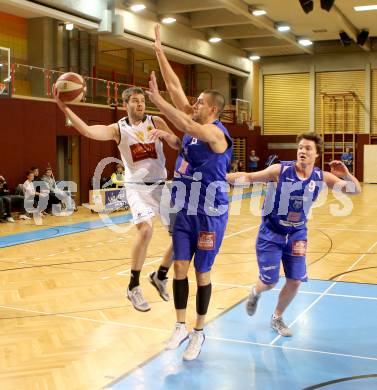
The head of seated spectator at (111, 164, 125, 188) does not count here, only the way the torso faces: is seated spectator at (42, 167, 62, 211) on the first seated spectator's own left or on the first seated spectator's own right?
on the first seated spectator's own right

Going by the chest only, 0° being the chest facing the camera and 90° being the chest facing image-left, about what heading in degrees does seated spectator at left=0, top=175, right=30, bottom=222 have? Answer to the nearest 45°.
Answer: approximately 315°

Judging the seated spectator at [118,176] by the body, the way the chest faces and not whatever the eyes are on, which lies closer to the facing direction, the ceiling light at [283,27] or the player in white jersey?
the player in white jersey

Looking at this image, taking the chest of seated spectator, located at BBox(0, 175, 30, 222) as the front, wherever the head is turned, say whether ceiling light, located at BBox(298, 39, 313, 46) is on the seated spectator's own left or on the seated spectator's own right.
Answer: on the seated spectator's own left

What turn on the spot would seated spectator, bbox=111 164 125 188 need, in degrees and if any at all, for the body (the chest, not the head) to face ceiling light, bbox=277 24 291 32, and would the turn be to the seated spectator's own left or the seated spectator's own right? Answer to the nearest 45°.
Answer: approximately 90° to the seated spectator's own left

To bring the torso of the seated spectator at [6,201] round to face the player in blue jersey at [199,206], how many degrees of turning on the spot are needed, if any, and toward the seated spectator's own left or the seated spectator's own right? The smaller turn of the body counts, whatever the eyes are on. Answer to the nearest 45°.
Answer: approximately 45° to the seated spectator's own right

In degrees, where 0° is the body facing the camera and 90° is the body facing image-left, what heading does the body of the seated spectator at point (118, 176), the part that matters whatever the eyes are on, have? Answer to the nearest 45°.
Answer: approximately 315°

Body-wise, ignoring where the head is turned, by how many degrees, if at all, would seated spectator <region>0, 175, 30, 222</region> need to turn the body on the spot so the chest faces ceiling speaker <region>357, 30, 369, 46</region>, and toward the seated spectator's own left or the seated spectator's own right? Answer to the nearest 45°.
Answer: approximately 90° to the seated spectator's own left
